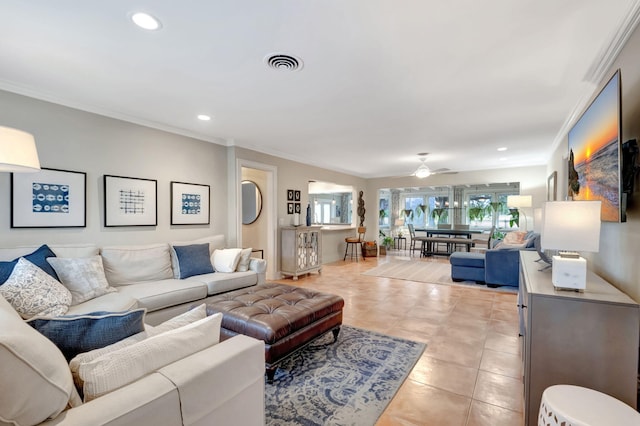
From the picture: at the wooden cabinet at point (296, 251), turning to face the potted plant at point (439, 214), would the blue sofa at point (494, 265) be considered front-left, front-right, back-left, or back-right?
front-right

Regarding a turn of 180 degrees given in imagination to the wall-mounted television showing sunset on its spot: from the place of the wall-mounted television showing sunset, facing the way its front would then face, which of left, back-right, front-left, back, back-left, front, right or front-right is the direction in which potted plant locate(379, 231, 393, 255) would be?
back-left

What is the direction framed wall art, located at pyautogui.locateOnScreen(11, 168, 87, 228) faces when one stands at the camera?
facing the viewer and to the right of the viewer

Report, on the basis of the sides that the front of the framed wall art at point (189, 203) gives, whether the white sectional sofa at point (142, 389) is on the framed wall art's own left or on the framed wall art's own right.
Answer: on the framed wall art's own right

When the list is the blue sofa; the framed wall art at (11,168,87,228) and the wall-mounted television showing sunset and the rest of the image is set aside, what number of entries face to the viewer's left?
2

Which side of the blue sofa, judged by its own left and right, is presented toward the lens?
left

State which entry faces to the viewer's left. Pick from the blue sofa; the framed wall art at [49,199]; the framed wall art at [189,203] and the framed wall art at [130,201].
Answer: the blue sofa

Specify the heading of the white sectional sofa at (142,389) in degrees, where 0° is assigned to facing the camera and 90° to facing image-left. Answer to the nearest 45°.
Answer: approximately 315°

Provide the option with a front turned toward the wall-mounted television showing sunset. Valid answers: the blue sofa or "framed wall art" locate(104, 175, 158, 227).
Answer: the framed wall art

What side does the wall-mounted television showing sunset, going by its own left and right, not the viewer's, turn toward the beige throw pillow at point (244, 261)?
front

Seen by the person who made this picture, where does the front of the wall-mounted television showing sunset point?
facing to the left of the viewer

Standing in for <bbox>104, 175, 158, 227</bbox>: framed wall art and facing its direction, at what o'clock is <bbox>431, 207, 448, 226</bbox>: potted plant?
The potted plant is roughly at 10 o'clock from the framed wall art.

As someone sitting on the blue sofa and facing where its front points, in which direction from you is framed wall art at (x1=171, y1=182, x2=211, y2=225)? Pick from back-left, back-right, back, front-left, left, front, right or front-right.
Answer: front-left

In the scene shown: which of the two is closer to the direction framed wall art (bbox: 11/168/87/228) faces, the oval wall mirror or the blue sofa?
the blue sofa
